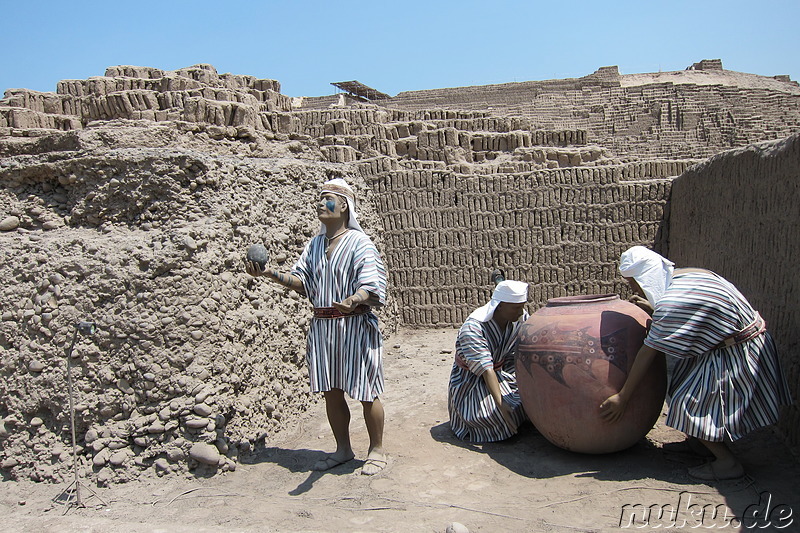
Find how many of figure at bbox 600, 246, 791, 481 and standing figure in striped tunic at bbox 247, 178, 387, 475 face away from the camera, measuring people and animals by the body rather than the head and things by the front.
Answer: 0

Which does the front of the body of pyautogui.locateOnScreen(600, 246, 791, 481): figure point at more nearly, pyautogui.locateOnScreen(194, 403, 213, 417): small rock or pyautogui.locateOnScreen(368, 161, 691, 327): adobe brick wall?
the small rock

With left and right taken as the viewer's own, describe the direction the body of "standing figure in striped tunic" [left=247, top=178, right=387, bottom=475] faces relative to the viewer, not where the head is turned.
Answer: facing the viewer and to the left of the viewer

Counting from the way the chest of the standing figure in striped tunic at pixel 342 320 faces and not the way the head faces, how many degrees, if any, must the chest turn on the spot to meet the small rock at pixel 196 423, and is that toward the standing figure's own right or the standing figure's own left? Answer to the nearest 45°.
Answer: approximately 45° to the standing figure's own right

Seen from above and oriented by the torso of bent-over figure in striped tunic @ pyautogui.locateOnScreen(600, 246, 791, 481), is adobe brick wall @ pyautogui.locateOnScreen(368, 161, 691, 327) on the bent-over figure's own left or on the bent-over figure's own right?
on the bent-over figure's own right

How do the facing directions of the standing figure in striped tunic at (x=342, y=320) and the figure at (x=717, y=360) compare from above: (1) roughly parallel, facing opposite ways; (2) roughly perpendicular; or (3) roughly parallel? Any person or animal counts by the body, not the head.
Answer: roughly perpendicular

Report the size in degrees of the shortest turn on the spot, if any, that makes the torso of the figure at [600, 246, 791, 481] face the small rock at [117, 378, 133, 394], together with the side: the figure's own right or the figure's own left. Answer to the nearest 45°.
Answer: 0° — they already face it

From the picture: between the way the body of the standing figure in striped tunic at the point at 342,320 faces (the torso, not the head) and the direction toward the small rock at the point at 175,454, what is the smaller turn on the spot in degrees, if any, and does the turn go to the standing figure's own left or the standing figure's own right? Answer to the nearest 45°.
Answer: approximately 45° to the standing figure's own right

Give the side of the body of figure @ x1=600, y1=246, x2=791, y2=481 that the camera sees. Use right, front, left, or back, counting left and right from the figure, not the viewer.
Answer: left

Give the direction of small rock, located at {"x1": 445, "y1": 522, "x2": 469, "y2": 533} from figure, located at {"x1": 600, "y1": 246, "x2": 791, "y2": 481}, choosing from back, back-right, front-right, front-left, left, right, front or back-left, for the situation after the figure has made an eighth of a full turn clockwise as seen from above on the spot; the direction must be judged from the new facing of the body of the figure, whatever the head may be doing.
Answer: left
